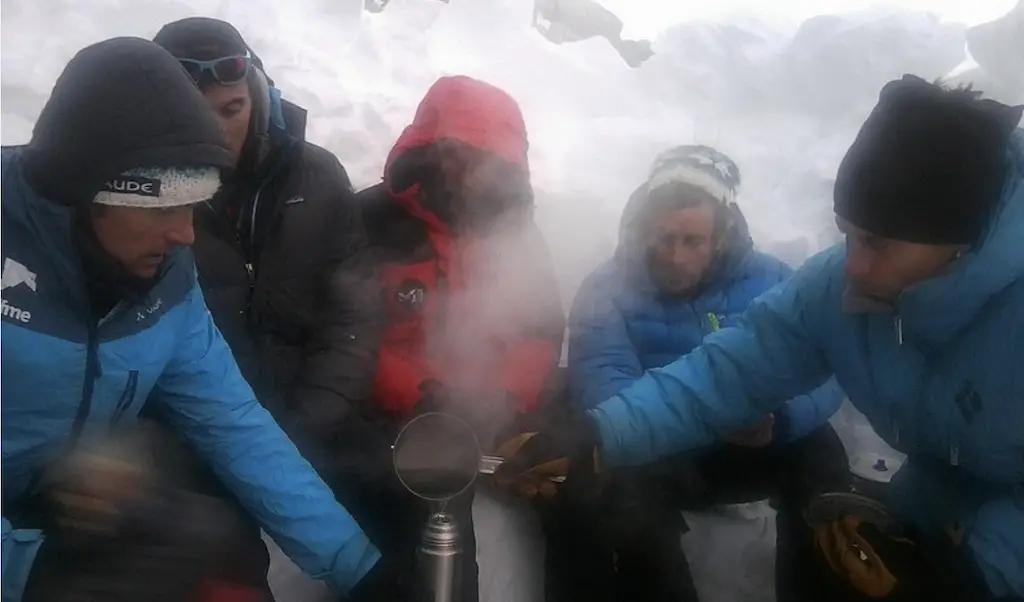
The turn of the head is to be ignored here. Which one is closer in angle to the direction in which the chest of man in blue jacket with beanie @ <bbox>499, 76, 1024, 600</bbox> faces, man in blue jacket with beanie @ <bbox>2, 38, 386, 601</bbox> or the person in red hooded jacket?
the man in blue jacket with beanie

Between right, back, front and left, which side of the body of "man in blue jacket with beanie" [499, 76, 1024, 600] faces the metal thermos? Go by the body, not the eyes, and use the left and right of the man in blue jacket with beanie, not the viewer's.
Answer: front

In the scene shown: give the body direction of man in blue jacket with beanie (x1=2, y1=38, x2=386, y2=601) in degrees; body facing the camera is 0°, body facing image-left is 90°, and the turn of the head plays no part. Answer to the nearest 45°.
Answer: approximately 315°

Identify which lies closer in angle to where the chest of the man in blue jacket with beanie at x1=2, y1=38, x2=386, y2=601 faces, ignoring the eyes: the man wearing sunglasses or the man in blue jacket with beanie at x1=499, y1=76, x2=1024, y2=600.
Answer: the man in blue jacket with beanie

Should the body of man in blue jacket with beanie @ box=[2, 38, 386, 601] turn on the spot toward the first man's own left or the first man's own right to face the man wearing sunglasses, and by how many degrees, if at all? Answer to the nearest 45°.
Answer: approximately 90° to the first man's own left

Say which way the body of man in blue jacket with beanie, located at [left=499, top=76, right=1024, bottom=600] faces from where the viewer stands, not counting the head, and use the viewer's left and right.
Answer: facing the viewer and to the left of the viewer

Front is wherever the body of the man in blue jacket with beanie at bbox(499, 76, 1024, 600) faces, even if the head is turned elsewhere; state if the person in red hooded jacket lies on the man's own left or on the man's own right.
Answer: on the man's own right

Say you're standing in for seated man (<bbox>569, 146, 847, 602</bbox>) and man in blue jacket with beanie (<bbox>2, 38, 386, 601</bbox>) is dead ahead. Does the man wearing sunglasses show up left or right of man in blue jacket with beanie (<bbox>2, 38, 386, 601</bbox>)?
right

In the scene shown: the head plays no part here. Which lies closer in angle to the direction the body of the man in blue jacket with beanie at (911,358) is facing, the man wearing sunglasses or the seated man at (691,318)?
the man wearing sunglasses

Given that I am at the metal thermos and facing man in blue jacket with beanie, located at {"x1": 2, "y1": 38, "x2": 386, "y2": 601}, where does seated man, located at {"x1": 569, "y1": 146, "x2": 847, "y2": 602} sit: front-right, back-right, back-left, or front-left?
back-right

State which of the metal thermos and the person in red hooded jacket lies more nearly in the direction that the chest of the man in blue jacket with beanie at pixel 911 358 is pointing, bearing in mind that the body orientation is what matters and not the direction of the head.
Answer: the metal thermos

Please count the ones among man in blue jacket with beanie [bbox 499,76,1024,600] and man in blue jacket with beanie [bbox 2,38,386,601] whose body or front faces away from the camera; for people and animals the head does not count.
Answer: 0

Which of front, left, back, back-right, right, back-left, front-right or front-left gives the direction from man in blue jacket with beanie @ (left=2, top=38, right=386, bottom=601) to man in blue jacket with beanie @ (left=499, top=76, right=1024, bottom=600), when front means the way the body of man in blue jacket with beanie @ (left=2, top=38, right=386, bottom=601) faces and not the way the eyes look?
front-left

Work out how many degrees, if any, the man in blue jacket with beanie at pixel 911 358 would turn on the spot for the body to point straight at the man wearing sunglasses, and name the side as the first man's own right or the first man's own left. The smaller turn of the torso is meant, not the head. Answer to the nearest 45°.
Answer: approximately 45° to the first man's own right
